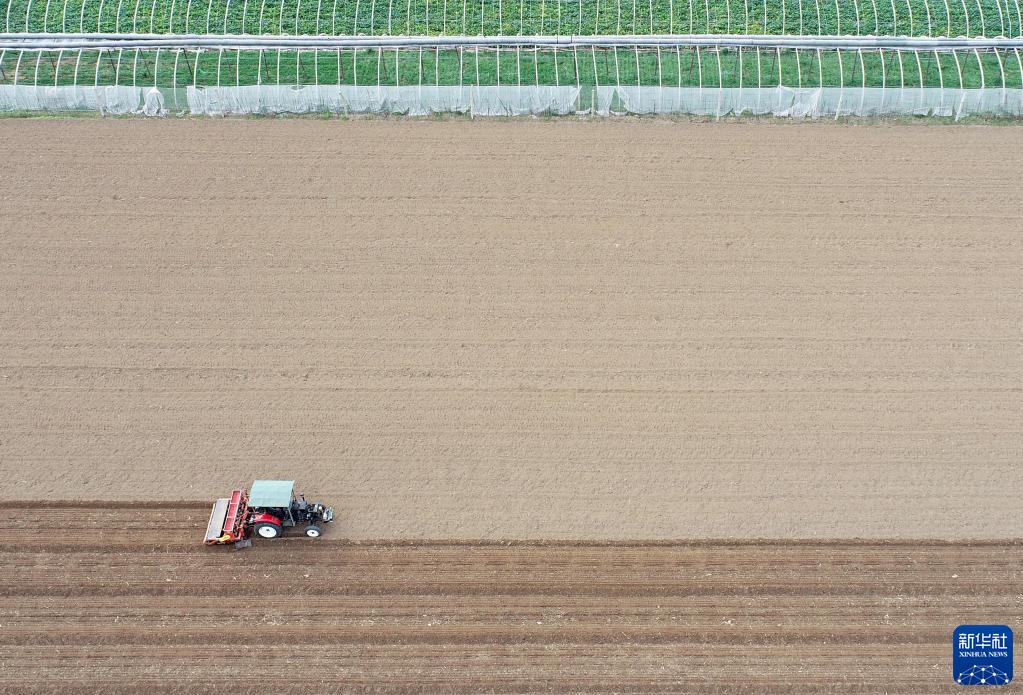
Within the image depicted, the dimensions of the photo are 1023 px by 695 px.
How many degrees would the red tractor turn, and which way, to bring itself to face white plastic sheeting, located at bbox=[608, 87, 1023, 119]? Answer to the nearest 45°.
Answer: approximately 45° to its left

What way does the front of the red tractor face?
to the viewer's right

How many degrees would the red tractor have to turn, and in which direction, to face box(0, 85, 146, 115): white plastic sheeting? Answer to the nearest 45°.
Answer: approximately 90° to its left
